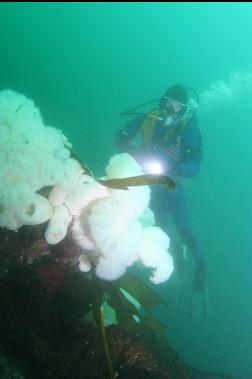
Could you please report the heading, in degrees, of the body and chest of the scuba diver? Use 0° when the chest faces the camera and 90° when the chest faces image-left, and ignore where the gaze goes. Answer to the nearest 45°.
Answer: approximately 45°
